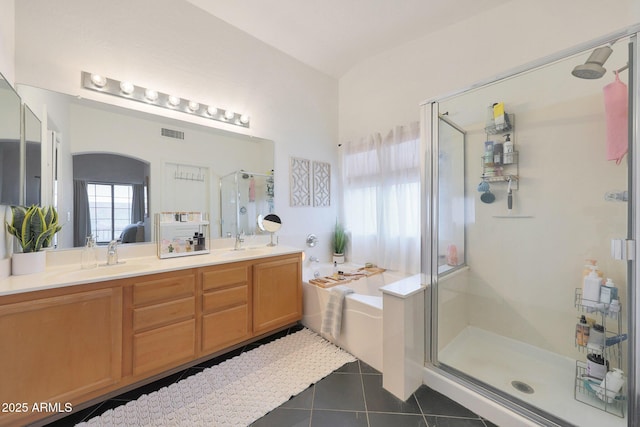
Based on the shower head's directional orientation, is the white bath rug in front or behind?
in front

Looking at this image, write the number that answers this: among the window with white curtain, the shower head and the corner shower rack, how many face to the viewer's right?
0

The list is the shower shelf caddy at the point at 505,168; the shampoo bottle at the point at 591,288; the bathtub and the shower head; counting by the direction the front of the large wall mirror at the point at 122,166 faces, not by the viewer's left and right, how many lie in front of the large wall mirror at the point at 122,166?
4

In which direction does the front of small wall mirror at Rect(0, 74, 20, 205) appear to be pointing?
to the viewer's right

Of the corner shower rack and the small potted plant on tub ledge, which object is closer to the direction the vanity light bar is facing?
the corner shower rack

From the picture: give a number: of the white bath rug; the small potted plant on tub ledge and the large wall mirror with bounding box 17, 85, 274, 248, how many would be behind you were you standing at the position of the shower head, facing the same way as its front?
0

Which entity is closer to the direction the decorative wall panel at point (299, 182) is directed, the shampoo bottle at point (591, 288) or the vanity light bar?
the shampoo bottle

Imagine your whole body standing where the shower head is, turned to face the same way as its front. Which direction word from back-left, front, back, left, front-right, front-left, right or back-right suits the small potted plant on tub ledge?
front-right

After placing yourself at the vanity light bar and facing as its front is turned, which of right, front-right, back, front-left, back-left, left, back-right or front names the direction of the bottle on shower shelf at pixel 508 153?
front

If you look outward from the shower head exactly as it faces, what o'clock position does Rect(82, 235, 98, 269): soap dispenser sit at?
The soap dispenser is roughly at 12 o'clock from the shower head.

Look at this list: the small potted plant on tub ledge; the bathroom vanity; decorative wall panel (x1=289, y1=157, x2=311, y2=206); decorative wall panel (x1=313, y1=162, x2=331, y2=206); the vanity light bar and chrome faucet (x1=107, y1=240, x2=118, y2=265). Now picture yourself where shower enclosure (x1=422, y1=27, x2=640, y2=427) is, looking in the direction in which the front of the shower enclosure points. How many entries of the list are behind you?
0

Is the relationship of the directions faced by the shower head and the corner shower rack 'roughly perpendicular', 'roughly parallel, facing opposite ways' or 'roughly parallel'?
roughly parallel

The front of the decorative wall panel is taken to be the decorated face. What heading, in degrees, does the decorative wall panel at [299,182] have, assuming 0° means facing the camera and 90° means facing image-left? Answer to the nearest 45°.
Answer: approximately 315°

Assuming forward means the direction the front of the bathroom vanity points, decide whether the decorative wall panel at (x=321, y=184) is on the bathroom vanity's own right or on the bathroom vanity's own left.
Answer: on the bathroom vanity's own left
